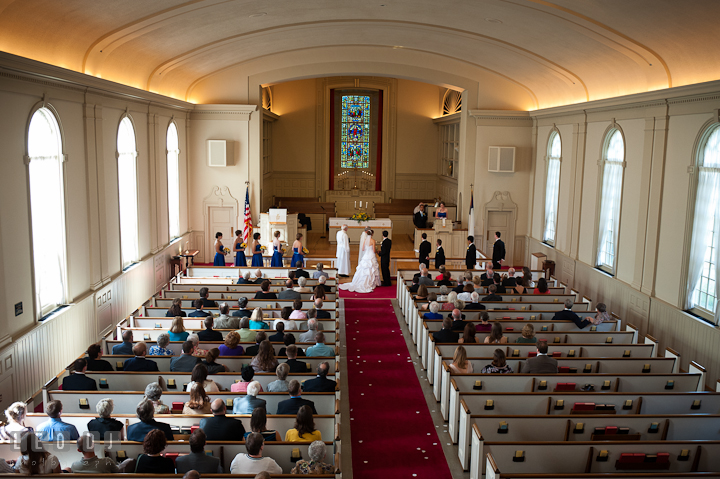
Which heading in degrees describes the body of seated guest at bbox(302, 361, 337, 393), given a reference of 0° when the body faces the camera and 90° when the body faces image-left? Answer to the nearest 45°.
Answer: approximately 180°

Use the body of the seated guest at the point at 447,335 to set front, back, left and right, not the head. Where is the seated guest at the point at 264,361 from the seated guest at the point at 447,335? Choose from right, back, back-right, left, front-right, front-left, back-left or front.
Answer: back-left

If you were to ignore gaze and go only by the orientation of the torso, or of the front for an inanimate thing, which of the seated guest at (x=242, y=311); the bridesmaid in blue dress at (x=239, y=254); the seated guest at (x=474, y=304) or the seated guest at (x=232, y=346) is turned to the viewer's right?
the bridesmaid in blue dress

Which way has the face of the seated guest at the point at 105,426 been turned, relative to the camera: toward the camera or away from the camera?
away from the camera

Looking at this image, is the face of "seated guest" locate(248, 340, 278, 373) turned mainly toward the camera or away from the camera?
away from the camera

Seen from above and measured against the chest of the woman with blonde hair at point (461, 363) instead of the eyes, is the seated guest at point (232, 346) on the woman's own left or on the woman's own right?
on the woman's own left

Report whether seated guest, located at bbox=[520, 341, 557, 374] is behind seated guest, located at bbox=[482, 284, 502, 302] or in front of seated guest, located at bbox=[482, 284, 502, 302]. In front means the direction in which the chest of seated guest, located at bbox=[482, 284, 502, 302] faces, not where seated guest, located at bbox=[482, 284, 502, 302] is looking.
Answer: behind

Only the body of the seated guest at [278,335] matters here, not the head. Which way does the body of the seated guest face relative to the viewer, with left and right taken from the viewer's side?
facing away from the viewer

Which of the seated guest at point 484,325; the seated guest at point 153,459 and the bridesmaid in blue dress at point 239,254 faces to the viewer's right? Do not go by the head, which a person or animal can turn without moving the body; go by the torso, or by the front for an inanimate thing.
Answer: the bridesmaid in blue dress

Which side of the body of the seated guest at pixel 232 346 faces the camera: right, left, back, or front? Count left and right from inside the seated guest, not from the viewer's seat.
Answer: back

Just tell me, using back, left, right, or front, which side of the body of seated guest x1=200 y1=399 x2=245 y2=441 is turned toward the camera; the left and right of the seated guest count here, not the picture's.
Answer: back

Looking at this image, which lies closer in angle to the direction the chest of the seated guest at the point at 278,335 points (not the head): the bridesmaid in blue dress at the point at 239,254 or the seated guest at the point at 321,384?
the bridesmaid in blue dress

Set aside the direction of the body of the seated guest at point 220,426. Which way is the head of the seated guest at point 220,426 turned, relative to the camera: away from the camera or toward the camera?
away from the camera

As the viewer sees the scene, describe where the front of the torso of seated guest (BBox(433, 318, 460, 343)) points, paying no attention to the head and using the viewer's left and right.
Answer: facing away from the viewer

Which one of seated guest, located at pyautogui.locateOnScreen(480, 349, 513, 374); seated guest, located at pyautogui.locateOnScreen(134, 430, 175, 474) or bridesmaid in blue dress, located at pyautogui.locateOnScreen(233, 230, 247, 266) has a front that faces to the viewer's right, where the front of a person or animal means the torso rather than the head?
the bridesmaid in blue dress

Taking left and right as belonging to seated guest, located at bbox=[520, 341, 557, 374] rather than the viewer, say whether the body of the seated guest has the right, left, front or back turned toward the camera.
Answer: back

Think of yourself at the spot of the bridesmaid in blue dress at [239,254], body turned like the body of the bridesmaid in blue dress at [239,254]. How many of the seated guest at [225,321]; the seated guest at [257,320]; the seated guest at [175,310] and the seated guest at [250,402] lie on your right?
4
